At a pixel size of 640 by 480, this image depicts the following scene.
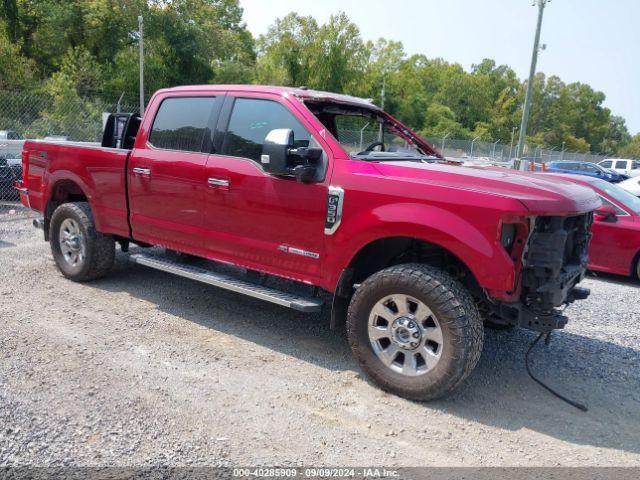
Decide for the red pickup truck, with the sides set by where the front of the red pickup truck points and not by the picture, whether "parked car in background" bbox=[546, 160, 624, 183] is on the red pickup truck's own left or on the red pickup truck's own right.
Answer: on the red pickup truck's own left

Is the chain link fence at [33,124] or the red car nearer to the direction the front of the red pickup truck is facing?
the red car

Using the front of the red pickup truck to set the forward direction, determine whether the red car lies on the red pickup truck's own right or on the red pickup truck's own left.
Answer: on the red pickup truck's own left

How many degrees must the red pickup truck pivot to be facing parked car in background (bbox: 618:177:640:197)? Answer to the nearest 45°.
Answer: approximately 90° to its left

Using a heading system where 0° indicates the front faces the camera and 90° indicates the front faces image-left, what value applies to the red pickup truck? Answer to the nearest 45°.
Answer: approximately 315°
